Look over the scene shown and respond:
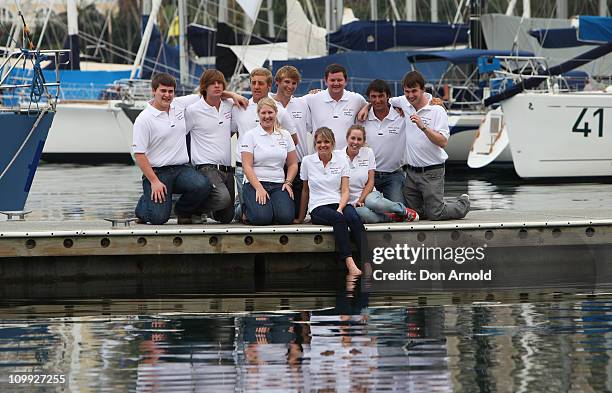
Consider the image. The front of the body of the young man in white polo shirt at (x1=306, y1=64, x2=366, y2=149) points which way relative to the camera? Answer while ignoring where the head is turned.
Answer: toward the camera

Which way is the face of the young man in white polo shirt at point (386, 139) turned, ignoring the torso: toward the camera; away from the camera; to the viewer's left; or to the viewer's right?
toward the camera

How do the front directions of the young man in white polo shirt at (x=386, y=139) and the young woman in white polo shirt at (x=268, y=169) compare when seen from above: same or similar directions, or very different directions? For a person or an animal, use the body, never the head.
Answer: same or similar directions

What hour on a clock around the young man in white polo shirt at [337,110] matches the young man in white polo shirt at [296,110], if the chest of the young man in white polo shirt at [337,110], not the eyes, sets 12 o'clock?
the young man in white polo shirt at [296,110] is roughly at 3 o'clock from the young man in white polo shirt at [337,110].

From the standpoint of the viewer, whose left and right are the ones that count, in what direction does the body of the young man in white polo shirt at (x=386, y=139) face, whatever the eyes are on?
facing the viewer

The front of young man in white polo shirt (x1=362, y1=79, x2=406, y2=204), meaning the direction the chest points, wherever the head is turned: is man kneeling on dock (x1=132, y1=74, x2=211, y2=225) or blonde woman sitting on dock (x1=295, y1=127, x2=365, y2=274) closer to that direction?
the blonde woman sitting on dock

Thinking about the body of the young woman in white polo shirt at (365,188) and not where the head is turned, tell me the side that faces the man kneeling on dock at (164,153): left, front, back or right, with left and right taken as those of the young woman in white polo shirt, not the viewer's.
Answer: right

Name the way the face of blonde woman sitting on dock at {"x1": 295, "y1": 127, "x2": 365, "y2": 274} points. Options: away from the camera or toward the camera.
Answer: toward the camera

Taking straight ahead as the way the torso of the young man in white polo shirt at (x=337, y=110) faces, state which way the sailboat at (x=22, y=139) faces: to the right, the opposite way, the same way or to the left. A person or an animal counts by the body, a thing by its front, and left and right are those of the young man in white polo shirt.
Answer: to the left

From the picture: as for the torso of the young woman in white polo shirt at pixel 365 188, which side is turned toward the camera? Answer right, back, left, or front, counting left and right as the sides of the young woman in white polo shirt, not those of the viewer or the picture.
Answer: front

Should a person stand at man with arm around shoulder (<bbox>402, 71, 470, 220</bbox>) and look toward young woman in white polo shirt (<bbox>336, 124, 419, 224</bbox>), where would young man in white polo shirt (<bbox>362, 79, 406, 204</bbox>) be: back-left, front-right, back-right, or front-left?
front-right
